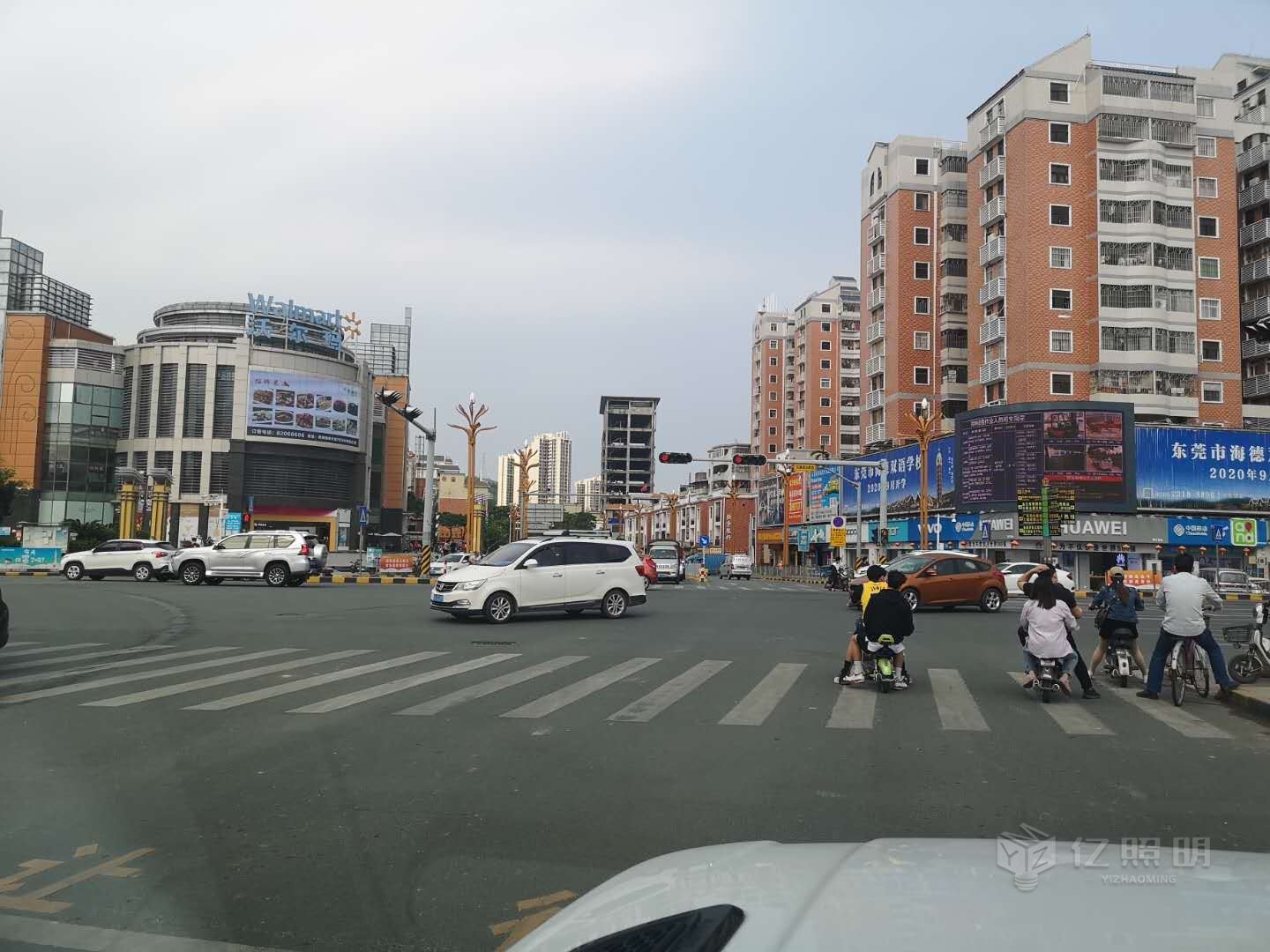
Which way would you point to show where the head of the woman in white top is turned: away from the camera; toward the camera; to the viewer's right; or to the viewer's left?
away from the camera

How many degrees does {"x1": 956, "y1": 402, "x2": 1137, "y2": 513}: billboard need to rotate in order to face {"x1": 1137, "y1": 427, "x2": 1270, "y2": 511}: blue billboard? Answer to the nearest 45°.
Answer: approximately 135° to its left

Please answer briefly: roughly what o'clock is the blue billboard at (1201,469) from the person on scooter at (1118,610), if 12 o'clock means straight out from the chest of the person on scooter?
The blue billboard is roughly at 12 o'clock from the person on scooter.

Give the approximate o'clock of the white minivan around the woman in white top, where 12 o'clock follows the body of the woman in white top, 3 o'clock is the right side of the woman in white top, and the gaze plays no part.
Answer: The white minivan is roughly at 10 o'clock from the woman in white top.

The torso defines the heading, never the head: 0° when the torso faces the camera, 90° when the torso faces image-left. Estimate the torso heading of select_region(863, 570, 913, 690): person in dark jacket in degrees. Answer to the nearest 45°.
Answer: approximately 180°

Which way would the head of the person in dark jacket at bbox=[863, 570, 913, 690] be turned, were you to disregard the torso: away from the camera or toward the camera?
away from the camera

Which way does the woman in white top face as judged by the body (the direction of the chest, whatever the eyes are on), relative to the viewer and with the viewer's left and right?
facing away from the viewer

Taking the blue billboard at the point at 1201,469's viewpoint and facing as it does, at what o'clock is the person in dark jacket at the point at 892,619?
The person in dark jacket is roughly at 12 o'clock from the blue billboard.

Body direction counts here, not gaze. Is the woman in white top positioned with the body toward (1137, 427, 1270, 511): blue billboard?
yes

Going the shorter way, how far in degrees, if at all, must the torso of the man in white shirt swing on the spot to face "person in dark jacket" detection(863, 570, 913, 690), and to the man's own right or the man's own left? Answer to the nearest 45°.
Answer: approximately 90° to the man's own left

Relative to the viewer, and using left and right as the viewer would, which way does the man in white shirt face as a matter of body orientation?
facing away from the viewer

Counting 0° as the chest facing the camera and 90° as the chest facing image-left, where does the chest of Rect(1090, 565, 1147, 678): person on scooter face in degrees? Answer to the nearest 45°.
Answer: approximately 180°

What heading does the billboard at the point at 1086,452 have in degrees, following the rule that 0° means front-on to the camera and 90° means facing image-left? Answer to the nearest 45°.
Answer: approximately 0°
